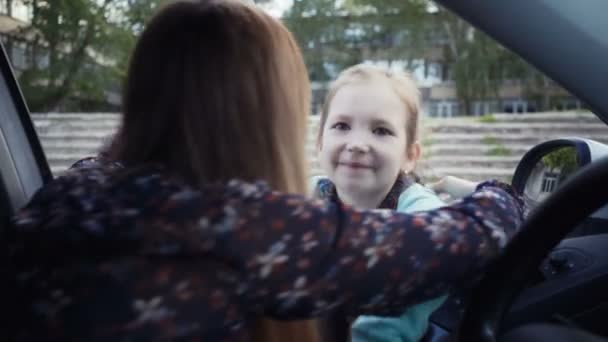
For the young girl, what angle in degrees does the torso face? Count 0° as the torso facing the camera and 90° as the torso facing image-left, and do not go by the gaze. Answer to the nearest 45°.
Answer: approximately 45°

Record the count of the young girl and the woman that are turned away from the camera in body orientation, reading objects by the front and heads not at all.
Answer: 1

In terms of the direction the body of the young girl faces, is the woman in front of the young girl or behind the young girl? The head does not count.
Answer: in front

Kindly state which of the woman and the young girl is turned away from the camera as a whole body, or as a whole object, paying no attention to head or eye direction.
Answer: the woman

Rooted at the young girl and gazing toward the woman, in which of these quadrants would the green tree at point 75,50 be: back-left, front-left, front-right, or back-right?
back-right

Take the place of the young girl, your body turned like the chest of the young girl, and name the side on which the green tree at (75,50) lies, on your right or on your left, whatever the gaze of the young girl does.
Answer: on your right

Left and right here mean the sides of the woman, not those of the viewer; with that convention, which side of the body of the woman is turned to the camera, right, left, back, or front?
back

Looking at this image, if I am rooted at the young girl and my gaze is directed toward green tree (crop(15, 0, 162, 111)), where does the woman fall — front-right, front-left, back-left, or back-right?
back-left

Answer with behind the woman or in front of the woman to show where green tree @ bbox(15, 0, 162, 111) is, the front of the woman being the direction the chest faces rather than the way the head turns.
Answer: in front
